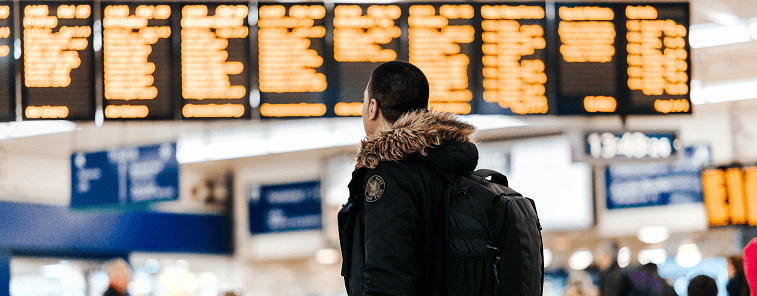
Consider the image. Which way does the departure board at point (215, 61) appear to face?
toward the camera

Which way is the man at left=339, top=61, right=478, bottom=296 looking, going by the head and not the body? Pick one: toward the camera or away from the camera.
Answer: away from the camera

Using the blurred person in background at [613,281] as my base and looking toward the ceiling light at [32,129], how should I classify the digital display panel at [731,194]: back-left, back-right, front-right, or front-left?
back-right

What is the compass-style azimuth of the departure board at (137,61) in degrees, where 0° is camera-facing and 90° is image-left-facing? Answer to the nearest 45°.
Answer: approximately 0°

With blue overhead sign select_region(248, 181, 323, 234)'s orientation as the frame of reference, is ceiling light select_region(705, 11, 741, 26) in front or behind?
in front

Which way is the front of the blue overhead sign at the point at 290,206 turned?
toward the camera

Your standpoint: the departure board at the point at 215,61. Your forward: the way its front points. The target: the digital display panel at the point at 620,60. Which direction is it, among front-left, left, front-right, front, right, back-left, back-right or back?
left

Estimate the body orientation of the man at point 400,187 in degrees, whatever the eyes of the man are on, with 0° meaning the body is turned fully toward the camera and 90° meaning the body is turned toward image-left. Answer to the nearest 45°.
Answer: approximately 135°
